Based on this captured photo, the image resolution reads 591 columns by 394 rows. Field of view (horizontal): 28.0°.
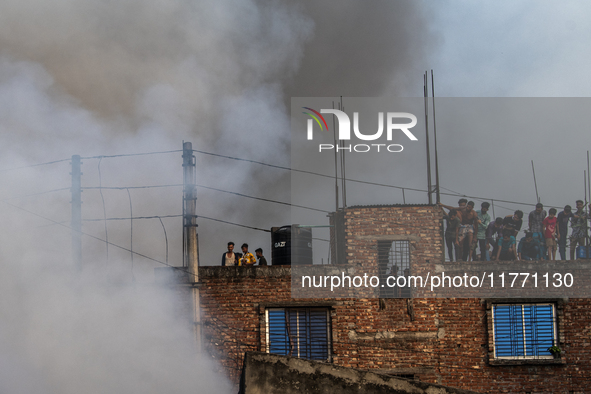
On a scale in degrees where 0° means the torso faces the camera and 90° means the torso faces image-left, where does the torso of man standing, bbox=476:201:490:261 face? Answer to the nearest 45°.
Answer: approximately 45°

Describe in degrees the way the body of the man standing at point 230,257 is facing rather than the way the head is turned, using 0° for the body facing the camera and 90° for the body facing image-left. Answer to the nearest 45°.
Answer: approximately 0°

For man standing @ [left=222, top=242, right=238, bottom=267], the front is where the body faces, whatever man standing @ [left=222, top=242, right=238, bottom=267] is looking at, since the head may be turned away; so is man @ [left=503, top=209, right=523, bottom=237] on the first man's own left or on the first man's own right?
on the first man's own left

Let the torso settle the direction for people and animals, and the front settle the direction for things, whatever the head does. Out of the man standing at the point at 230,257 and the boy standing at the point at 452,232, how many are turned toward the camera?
2

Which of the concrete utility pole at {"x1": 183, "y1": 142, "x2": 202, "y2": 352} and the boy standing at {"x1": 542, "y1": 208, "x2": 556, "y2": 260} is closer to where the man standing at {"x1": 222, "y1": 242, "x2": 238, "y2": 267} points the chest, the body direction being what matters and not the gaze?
the concrete utility pole
